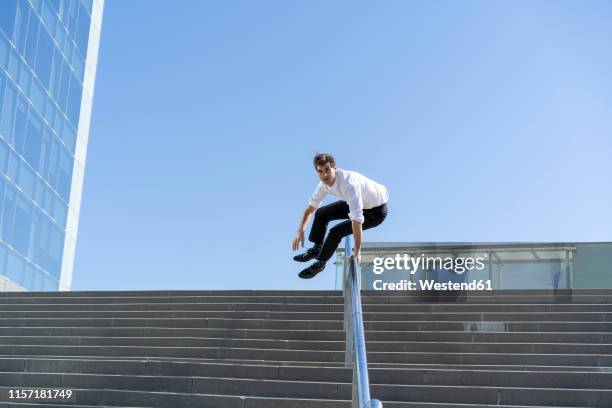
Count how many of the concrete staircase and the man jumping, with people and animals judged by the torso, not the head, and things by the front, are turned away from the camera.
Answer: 0

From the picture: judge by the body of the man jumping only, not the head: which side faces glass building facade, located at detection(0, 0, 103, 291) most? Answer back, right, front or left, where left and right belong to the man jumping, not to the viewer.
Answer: right

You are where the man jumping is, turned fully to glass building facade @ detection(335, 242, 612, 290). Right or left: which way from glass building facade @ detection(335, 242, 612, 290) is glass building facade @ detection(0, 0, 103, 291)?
left

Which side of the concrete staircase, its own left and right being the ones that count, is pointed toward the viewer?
front

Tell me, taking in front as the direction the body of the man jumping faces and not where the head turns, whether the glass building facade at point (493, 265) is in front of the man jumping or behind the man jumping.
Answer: behind

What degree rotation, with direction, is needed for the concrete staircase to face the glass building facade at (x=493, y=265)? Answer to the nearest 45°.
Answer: approximately 135° to its left
